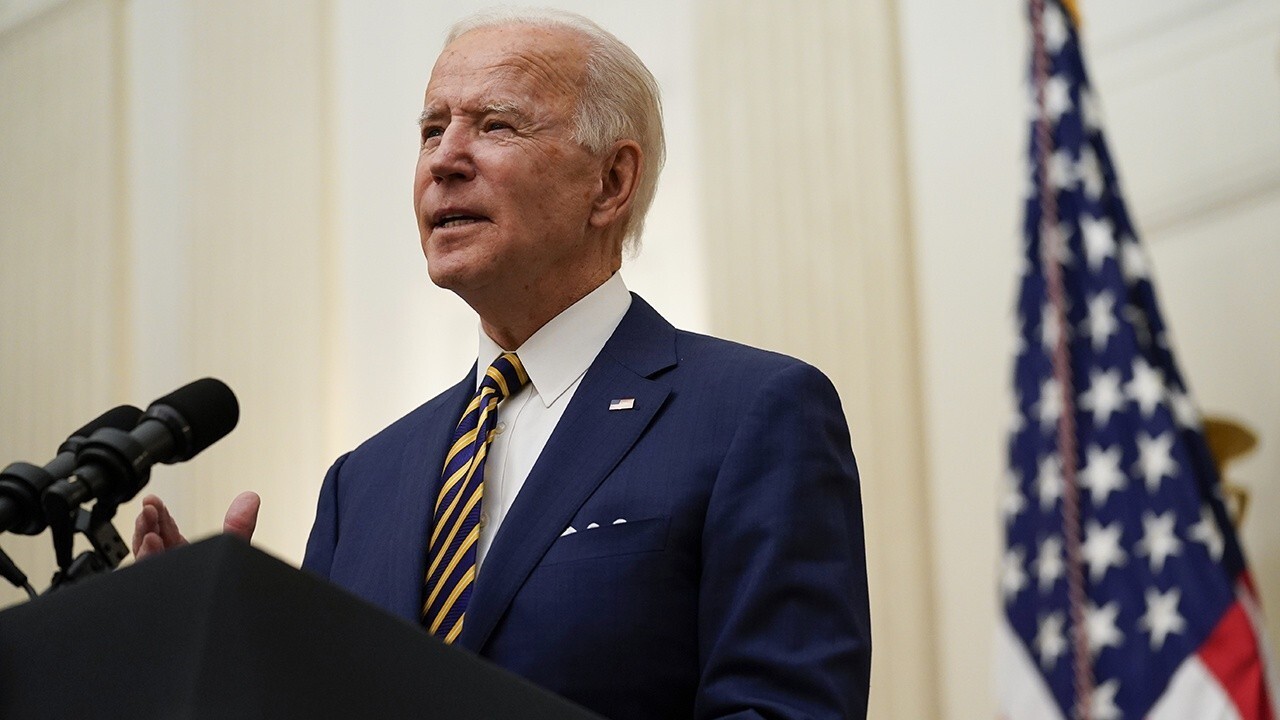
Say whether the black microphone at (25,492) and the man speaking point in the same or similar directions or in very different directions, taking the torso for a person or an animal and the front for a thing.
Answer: very different directions

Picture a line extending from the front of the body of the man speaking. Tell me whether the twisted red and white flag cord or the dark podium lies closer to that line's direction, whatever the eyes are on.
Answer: the dark podium

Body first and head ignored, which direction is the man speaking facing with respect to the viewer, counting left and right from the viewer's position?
facing the viewer and to the left of the viewer

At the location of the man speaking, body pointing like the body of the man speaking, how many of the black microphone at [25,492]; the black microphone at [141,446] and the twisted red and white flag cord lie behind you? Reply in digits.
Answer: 1

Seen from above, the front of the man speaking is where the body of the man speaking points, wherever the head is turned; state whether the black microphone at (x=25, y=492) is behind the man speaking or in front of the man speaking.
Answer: in front

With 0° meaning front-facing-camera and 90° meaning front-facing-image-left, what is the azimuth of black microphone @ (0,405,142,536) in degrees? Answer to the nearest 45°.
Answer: approximately 270°

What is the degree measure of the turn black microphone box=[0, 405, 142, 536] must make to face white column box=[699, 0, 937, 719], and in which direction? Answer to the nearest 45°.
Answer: approximately 45° to its left

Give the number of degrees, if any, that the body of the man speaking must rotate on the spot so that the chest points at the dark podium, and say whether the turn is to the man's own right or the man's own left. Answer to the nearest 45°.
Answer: approximately 45° to the man's own left

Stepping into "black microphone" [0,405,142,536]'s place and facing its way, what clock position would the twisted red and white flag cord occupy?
The twisted red and white flag cord is roughly at 11 o'clock from the black microphone.

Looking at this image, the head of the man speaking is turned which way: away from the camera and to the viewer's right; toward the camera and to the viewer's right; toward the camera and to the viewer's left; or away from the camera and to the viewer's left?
toward the camera and to the viewer's left

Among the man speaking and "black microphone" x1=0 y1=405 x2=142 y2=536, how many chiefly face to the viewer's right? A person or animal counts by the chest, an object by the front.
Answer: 1

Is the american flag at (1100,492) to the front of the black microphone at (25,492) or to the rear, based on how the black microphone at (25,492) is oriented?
to the front

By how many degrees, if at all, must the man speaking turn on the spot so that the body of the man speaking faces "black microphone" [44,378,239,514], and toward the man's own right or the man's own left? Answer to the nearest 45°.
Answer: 0° — they already face it
